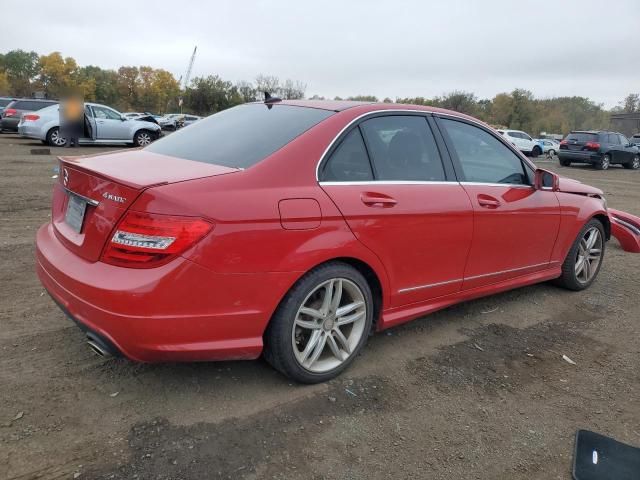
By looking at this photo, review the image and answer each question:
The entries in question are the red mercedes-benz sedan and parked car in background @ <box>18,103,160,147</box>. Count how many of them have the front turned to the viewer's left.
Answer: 0

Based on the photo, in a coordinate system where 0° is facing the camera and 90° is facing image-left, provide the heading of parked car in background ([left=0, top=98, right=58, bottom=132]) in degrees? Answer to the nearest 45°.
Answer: approximately 225°

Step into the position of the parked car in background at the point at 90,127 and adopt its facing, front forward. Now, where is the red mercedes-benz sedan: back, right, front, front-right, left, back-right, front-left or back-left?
right

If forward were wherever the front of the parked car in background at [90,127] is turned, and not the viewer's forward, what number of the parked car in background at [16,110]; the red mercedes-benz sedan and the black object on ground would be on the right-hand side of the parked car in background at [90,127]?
2

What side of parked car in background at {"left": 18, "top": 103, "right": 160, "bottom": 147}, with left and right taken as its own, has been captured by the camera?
right

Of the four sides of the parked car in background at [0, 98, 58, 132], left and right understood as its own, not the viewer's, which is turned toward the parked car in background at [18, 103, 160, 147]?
right

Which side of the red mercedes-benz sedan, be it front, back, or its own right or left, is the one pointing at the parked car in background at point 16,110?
left

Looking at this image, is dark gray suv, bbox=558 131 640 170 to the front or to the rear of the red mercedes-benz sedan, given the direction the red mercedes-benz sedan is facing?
to the front

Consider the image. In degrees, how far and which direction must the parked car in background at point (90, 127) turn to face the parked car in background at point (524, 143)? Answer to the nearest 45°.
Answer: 0° — it already faces it

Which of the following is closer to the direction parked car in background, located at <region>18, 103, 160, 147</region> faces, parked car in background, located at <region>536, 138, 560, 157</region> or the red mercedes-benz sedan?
the parked car in background

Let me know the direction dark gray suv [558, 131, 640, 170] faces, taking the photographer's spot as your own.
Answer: facing away from the viewer and to the right of the viewer

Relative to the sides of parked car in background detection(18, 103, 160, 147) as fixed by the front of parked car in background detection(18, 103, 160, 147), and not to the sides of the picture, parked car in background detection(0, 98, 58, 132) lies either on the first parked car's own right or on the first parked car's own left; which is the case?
on the first parked car's own left

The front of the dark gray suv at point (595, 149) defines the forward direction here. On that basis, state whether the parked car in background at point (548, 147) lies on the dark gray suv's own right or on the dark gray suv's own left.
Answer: on the dark gray suv's own left

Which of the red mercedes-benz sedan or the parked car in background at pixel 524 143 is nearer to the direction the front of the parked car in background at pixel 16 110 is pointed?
the parked car in background

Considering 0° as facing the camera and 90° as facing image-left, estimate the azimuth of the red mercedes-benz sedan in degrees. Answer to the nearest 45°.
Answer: approximately 225°

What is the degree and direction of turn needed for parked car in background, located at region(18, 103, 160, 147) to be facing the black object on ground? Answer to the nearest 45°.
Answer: approximately 90° to its right
